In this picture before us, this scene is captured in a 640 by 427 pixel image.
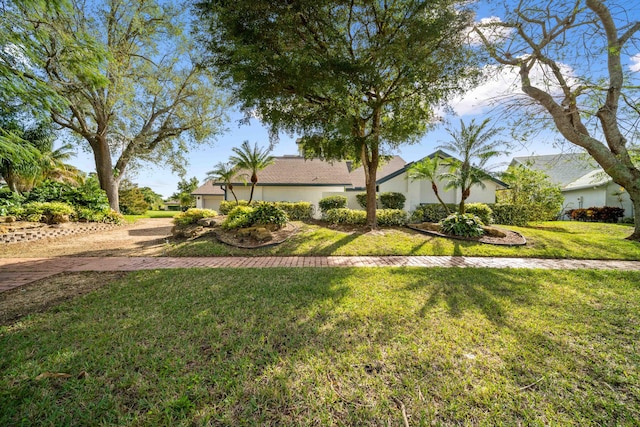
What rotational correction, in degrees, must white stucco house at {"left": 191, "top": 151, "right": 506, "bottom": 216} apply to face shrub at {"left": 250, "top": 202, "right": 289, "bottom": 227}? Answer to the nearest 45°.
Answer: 0° — it already faces it

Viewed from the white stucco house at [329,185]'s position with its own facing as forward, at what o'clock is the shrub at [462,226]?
The shrub is roughly at 11 o'clock from the white stucco house.

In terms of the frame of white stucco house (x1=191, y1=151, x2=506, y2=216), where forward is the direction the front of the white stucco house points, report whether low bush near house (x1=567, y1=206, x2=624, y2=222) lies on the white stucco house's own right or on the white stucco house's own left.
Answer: on the white stucco house's own left

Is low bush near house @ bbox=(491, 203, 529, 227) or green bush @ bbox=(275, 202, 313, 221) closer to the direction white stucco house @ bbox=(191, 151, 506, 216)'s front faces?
the green bush

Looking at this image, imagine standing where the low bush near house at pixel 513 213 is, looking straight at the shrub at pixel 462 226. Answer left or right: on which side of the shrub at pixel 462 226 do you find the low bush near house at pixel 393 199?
right

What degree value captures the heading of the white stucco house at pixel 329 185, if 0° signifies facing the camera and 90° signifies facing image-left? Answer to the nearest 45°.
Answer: approximately 0°

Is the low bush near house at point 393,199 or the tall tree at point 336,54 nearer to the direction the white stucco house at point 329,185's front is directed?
the tall tree

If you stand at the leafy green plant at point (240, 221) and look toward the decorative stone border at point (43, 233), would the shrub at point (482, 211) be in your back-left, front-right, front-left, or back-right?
back-right

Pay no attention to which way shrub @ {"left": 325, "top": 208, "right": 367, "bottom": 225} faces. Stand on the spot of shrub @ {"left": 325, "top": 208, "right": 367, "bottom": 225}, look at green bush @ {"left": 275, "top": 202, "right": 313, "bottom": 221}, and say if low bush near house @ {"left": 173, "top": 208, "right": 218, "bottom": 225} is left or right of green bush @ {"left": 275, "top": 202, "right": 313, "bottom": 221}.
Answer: left

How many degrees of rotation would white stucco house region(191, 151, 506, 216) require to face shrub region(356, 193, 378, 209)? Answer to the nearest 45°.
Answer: approximately 45° to its left

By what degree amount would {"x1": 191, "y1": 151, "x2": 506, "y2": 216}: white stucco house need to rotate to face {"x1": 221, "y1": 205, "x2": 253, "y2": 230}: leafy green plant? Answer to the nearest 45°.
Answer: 0° — it already faces it

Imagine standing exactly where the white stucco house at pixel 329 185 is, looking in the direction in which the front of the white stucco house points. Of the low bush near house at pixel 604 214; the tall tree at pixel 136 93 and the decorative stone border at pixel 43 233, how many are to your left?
1

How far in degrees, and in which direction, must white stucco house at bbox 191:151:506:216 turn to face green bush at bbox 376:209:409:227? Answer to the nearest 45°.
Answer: approximately 45° to its left
